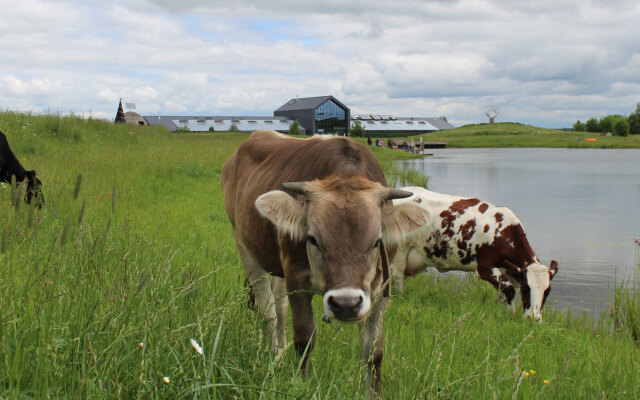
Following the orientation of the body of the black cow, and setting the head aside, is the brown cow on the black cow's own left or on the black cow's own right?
on the black cow's own right

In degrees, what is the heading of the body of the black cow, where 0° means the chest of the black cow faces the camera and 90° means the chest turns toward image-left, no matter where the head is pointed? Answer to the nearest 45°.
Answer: approximately 270°

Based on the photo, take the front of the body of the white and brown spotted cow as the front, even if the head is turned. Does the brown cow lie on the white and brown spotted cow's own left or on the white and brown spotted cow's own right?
on the white and brown spotted cow's own right

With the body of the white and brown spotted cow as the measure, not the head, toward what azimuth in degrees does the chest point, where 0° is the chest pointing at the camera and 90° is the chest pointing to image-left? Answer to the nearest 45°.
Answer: approximately 315°

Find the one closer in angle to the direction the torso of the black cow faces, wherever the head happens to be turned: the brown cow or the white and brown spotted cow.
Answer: the white and brown spotted cow

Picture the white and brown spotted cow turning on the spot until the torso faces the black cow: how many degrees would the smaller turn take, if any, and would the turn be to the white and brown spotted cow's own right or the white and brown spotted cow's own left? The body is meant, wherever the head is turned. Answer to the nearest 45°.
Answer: approximately 135° to the white and brown spotted cow's own right
